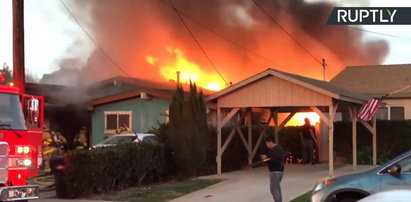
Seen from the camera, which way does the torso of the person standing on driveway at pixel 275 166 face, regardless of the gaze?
to the viewer's left

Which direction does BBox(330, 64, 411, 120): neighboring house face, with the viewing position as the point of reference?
facing the viewer

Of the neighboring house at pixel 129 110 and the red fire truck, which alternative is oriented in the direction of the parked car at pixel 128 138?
the neighboring house

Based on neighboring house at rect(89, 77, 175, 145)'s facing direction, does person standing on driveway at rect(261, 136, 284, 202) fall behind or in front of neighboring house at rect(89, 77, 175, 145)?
in front

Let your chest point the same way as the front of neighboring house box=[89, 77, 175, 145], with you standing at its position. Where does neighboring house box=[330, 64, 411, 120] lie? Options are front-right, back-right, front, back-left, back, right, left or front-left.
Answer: left

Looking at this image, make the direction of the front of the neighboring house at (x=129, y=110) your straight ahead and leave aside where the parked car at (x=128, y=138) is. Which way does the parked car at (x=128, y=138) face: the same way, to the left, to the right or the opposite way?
to the right

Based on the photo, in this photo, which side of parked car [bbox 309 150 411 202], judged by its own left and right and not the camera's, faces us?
left

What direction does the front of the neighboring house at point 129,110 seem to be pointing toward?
toward the camera

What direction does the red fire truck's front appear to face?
toward the camera

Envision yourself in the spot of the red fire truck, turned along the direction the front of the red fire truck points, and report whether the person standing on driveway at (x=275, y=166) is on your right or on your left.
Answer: on your left

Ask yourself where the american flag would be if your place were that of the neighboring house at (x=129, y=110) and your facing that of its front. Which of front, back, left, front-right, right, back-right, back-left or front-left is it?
front-left

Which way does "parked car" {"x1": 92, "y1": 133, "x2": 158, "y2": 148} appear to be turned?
to the viewer's left
